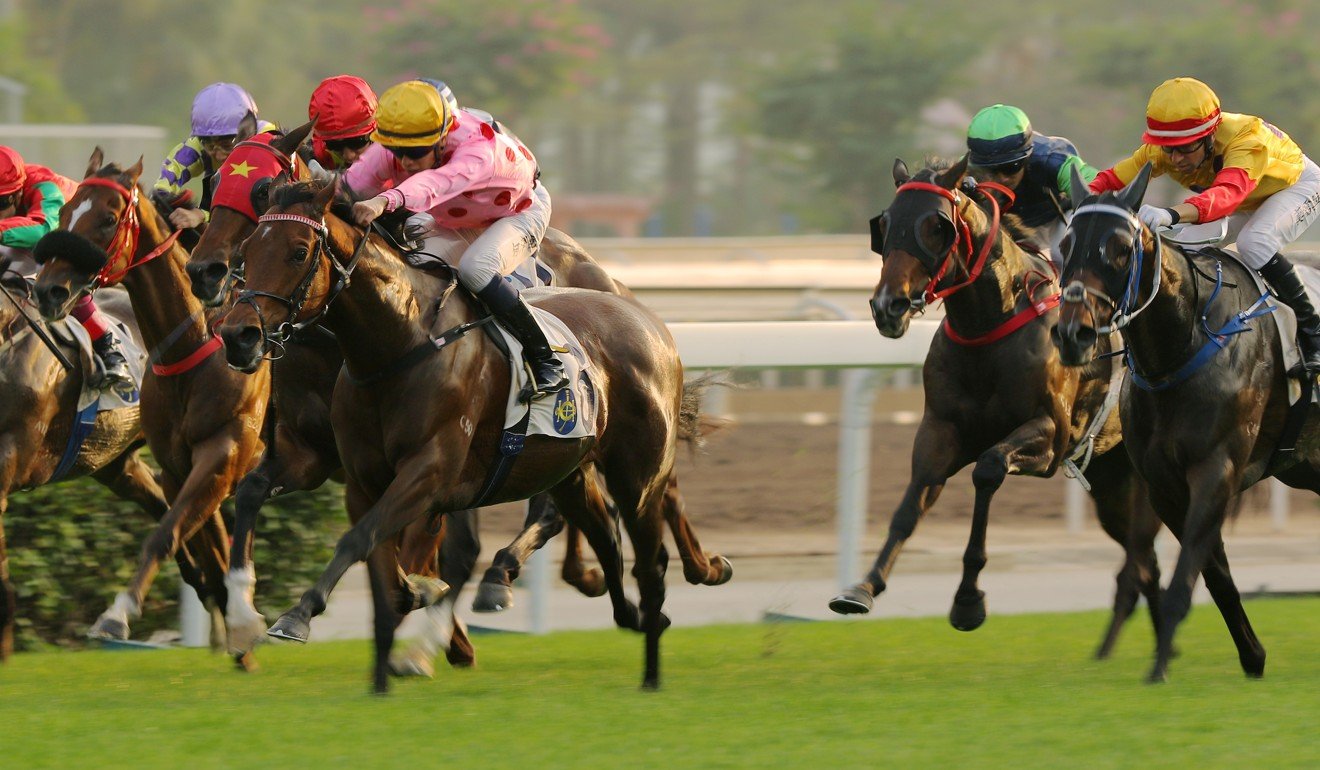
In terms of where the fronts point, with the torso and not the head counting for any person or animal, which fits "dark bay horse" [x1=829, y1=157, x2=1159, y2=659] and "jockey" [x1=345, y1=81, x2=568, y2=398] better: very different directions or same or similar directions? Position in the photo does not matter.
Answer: same or similar directions

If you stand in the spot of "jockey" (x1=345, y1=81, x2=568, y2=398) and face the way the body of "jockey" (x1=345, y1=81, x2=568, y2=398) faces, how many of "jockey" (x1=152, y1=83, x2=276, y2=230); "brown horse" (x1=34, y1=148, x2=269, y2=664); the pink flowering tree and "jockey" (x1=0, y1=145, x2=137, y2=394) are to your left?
0

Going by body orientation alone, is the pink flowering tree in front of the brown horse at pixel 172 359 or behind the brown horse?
behind

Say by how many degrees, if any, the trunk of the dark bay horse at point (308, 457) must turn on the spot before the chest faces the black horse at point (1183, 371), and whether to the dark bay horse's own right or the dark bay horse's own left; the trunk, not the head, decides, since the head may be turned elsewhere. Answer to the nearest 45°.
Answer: approximately 135° to the dark bay horse's own left

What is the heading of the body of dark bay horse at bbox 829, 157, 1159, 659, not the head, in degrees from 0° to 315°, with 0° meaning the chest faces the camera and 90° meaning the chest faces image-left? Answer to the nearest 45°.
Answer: approximately 45°

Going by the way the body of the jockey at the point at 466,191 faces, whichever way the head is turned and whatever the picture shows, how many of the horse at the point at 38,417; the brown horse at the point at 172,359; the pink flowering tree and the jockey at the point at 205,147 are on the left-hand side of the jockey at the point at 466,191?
0

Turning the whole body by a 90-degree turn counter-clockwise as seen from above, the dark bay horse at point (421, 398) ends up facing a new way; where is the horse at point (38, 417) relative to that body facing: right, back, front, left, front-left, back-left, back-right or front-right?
back

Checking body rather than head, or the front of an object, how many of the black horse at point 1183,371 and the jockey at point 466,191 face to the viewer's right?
0

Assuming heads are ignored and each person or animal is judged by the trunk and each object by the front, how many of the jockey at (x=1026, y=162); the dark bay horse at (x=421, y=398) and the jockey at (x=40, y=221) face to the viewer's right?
0

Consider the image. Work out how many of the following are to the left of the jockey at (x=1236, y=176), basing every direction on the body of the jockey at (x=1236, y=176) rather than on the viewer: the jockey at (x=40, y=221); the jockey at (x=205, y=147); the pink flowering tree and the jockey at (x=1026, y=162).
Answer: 0

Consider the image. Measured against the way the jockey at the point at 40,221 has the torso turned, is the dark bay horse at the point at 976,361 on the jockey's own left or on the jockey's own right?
on the jockey's own left

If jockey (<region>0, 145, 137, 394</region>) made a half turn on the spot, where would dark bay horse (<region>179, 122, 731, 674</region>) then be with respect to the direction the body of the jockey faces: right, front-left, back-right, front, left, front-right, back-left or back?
right

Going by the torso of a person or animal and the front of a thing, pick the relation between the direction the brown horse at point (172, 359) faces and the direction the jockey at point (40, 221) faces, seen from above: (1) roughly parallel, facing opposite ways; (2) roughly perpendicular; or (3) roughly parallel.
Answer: roughly parallel

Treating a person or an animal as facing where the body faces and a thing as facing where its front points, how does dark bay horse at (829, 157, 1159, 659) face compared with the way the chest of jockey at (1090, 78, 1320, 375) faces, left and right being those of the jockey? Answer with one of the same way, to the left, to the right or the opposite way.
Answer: the same way

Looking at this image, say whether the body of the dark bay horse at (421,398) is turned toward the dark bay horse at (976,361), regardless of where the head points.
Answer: no

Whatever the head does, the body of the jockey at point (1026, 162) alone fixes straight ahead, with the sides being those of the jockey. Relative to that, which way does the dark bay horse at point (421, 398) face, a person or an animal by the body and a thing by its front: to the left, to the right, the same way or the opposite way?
the same way

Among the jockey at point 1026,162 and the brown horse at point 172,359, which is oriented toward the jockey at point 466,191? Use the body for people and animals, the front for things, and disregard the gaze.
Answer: the jockey at point 1026,162

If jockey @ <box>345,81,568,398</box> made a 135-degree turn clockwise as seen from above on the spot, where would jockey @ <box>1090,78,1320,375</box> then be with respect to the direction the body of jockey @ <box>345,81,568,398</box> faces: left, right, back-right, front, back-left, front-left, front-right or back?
right
